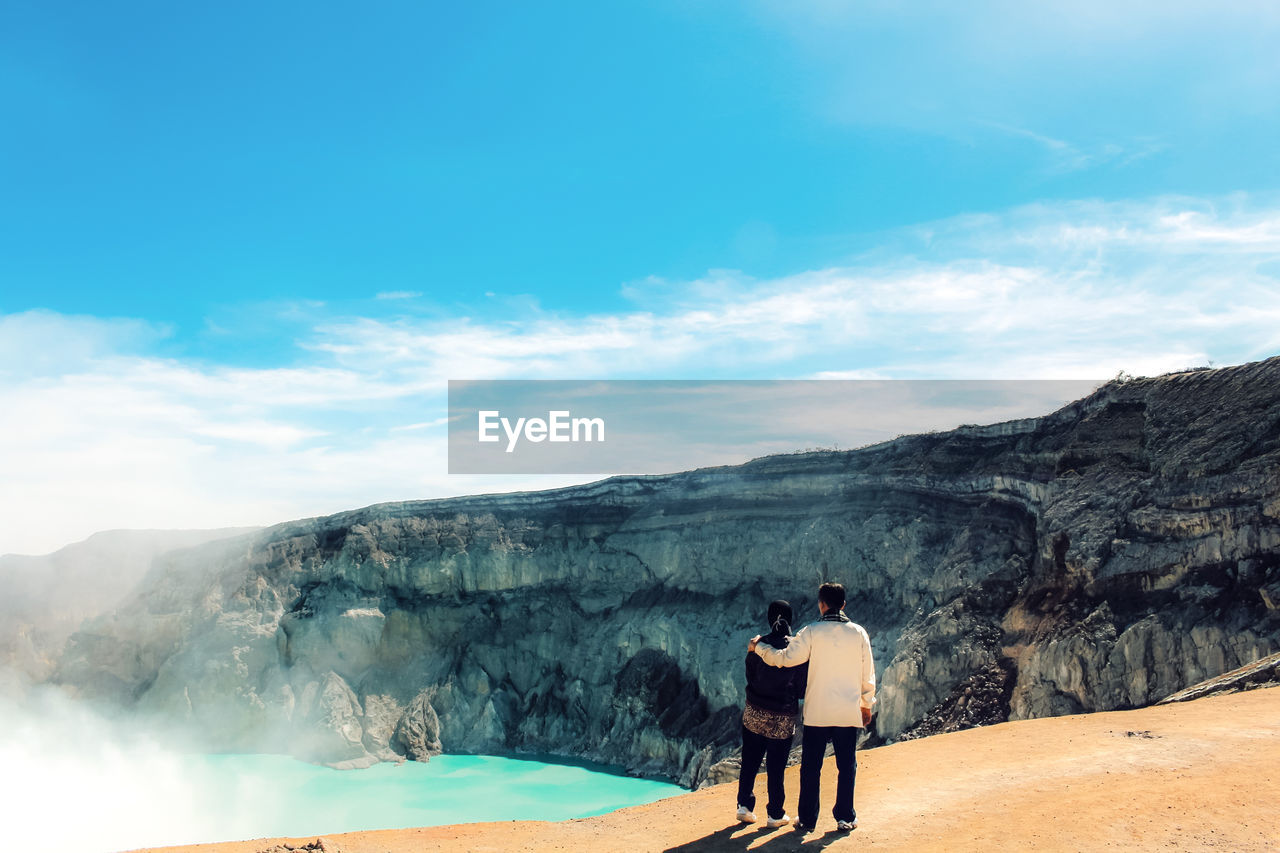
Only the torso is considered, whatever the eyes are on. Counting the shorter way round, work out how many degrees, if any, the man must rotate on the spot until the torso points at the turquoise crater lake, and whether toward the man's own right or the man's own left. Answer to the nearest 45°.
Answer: approximately 45° to the man's own left

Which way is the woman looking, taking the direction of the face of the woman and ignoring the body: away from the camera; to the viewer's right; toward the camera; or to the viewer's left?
away from the camera

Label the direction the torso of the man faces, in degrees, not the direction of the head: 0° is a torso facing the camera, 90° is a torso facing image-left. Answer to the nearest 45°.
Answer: approximately 180°

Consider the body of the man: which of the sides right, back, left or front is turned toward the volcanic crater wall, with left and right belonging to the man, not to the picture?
front

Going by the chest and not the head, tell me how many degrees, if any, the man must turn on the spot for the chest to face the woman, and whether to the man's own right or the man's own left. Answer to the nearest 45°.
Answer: approximately 45° to the man's own left
